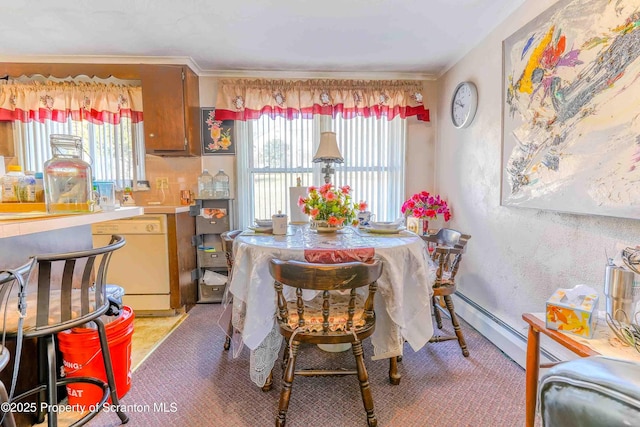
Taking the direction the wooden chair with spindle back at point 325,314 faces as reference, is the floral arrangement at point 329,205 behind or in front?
in front

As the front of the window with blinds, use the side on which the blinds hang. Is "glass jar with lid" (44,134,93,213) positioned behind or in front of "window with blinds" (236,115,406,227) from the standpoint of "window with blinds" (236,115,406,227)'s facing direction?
in front

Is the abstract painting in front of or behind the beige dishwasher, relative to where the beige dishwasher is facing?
in front

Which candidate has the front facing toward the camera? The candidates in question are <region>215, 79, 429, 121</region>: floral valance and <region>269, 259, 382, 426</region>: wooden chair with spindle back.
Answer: the floral valance

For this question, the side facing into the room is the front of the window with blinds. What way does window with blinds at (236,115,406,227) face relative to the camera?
toward the camera

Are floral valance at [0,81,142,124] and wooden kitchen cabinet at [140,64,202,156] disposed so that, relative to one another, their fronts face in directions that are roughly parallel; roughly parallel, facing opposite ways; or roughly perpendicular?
roughly parallel

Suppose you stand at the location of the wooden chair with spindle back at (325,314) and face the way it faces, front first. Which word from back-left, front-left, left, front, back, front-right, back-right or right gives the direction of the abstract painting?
right

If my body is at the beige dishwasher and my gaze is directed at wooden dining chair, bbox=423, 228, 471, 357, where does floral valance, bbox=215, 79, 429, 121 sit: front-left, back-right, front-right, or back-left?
front-left

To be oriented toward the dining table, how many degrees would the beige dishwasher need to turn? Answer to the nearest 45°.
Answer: approximately 45° to its left

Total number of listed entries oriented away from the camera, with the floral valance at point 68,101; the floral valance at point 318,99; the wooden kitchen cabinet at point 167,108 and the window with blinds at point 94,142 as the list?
0

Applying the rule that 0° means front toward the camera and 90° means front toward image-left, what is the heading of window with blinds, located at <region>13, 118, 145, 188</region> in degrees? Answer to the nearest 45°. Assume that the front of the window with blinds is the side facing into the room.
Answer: approximately 0°

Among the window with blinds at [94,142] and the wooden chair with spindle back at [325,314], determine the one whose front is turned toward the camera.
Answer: the window with blinds

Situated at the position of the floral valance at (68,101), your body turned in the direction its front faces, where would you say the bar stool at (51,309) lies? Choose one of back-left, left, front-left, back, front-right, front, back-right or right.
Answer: front

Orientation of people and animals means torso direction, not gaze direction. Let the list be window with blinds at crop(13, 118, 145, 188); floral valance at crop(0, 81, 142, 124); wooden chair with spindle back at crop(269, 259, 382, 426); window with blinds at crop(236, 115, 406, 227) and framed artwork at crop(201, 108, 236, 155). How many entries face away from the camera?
1

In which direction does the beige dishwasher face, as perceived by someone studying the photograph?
facing the viewer

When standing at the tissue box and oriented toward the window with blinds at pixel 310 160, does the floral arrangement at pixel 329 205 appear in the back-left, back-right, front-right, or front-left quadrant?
front-left

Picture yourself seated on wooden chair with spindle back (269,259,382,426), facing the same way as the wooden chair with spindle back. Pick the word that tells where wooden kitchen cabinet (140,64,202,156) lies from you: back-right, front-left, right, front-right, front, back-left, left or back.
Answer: front-left

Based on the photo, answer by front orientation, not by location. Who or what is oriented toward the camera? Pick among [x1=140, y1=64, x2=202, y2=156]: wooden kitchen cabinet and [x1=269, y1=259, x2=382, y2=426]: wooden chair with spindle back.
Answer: the wooden kitchen cabinet

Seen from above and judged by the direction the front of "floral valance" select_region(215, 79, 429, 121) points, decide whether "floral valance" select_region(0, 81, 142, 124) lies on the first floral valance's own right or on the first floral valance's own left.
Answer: on the first floral valance's own right

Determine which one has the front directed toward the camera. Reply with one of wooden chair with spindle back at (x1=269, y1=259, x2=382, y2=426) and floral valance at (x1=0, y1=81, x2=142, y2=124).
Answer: the floral valance

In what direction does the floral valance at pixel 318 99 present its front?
toward the camera

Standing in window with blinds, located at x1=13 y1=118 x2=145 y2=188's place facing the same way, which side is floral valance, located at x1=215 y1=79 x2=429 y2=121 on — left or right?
on its left
